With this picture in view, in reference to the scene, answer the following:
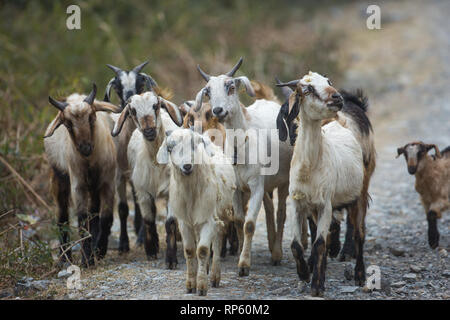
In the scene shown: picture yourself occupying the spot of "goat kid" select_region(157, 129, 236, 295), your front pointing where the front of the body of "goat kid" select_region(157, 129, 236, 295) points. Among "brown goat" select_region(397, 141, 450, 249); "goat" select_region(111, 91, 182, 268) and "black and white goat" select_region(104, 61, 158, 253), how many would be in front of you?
0

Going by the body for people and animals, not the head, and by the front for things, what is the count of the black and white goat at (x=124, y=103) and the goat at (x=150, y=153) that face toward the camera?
2

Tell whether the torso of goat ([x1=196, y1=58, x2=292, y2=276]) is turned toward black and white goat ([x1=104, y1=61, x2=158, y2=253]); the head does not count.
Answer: no

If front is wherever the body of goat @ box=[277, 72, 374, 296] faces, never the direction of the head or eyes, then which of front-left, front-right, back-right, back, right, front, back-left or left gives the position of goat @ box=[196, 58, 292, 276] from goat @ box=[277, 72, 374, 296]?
right

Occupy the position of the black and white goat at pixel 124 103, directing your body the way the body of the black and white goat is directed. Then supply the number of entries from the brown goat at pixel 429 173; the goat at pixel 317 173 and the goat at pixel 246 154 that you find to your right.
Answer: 0

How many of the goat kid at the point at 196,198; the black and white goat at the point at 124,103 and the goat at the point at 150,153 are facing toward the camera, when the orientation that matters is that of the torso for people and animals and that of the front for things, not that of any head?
3

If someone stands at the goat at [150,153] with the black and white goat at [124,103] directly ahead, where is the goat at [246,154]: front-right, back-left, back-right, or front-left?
back-right

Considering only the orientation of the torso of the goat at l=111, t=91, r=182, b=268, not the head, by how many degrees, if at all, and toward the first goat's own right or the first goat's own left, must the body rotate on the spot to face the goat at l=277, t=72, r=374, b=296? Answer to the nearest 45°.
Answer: approximately 45° to the first goat's own left

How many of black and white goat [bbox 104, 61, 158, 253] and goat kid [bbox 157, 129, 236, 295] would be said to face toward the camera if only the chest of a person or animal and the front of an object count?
2

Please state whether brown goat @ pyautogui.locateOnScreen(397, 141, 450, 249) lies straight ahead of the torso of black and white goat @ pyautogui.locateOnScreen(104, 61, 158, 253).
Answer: no

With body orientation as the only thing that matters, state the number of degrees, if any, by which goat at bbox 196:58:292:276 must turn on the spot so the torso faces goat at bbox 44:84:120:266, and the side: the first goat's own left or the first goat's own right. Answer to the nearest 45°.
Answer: approximately 45° to the first goat's own right

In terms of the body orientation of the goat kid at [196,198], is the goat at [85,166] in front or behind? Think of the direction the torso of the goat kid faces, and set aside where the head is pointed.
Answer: behind

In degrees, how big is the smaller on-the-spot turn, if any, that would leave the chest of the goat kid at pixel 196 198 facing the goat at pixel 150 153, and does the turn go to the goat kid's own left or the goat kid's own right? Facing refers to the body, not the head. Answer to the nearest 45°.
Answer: approximately 180°

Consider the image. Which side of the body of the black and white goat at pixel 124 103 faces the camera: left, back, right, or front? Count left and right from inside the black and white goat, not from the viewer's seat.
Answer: front

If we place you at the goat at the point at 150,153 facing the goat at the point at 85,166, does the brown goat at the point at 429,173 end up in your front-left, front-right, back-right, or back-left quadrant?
back-right

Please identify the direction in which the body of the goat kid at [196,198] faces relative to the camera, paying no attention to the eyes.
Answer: toward the camera

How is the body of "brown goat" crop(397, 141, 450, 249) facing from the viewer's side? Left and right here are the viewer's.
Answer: facing the viewer and to the left of the viewer

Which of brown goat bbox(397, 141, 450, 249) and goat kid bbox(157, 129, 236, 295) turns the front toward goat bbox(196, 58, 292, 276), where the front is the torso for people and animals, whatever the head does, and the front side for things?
the brown goat
